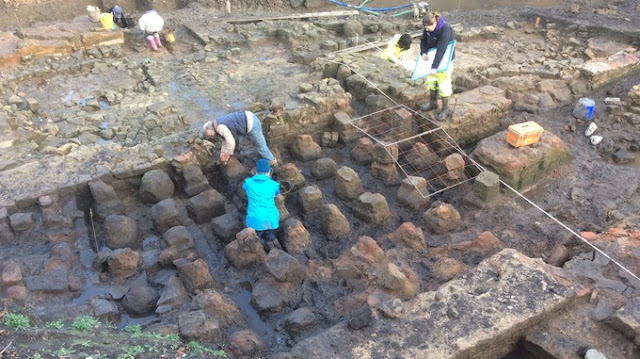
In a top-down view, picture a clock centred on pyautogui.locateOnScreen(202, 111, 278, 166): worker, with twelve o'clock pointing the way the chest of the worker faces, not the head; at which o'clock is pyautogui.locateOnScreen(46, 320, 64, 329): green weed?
The green weed is roughly at 10 o'clock from the worker.

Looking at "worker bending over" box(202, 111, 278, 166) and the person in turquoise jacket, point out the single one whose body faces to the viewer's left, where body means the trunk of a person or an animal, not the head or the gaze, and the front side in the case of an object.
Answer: the worker bending over

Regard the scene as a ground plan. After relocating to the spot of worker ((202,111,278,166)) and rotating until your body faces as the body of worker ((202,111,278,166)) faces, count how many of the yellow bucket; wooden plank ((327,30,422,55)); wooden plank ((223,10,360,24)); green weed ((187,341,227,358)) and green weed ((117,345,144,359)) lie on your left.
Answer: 2

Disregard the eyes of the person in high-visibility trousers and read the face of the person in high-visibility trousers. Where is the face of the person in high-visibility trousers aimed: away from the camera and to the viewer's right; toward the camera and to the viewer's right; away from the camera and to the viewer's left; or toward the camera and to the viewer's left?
toward the camera and to the viewer's left

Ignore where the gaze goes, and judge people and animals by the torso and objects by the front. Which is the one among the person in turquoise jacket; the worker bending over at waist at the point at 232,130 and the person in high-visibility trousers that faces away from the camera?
the person in turquoise jacket

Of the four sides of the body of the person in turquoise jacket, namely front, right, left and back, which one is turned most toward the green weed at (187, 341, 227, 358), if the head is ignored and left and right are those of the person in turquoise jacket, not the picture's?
back

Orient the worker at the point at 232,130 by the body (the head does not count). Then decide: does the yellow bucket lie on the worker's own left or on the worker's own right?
on the worker's own right

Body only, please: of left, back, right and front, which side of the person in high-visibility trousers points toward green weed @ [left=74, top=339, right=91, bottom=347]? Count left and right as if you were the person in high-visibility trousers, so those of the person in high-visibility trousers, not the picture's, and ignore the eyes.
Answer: front

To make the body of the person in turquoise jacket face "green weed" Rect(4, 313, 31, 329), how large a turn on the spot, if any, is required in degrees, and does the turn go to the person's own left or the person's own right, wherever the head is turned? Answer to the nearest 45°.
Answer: approximately 135° to the person's own left

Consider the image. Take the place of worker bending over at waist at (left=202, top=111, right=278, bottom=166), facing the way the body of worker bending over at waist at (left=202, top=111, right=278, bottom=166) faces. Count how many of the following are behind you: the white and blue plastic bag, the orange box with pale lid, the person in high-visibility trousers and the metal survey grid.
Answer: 4

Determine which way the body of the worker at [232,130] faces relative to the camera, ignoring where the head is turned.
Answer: to the viewer's left

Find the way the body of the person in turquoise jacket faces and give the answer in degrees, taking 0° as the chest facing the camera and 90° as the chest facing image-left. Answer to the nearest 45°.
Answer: approximately 180°

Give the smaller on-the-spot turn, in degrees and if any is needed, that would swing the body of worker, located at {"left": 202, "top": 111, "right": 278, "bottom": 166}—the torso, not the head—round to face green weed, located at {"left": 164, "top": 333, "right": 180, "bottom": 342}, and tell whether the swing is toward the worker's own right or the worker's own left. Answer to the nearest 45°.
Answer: approximately 90° to the worker's own left

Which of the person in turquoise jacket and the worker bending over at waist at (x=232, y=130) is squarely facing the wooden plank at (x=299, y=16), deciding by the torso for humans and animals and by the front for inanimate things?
the person in turquoise jacket
